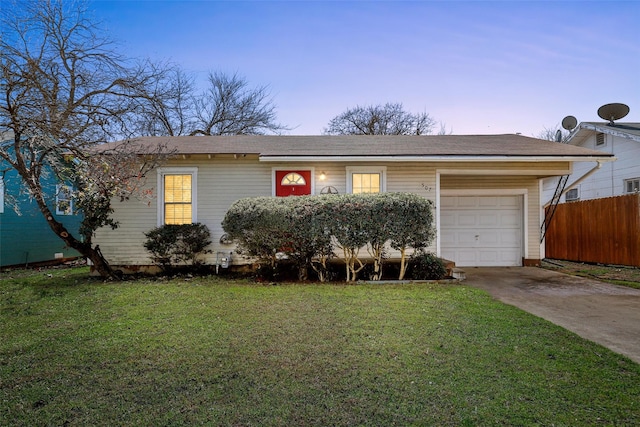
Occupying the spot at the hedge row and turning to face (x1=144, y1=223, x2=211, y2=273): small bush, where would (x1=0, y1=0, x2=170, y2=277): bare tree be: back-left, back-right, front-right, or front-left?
front-left

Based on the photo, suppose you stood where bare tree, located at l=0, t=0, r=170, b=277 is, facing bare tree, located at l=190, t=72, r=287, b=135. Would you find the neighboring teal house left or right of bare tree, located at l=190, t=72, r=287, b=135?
left

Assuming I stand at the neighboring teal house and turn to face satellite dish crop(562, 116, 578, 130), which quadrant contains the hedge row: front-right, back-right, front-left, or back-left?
front-right

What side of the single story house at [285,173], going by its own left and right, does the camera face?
front

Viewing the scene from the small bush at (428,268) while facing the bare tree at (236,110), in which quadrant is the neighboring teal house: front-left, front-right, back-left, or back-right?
front-left

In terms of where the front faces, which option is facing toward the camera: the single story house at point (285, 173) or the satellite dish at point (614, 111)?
the single story house

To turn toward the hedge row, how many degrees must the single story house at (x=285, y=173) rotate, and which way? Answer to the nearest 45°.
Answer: approximately 45° to its left

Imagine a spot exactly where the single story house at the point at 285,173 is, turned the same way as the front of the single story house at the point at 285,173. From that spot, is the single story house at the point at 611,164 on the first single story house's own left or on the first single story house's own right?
on the first single story house's own left

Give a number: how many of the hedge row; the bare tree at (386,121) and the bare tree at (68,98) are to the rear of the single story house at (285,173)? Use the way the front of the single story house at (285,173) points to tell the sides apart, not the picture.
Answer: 1
